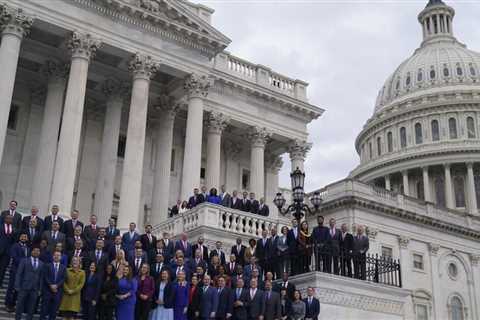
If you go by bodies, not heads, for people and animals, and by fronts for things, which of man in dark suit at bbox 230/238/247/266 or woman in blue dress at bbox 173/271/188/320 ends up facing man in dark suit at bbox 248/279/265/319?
man in dark suit at bbox 230/238/247/266

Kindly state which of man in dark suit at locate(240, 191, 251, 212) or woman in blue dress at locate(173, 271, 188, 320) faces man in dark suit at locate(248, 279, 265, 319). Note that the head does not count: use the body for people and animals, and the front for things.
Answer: man in dark suit at locate(240, 191, 251, 212)

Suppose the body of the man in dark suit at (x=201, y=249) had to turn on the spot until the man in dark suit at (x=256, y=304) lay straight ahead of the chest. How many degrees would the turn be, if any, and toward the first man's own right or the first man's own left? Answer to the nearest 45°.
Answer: approximately 45° to the first man's own left

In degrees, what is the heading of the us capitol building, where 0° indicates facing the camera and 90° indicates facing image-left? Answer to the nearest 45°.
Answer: approximately 315°

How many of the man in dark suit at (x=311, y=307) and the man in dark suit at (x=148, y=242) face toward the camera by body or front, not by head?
2

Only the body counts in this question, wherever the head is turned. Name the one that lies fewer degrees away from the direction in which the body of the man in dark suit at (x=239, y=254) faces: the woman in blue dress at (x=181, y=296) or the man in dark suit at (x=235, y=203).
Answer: the woman in blue dress

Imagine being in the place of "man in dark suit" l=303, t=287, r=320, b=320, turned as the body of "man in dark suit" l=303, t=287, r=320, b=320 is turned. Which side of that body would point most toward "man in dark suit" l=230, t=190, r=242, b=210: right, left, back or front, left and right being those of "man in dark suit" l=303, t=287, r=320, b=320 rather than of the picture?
back

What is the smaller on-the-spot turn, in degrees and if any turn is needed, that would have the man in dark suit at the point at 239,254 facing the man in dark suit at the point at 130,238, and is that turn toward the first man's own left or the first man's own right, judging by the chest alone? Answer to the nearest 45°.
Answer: approximately 45° to the first man's own right

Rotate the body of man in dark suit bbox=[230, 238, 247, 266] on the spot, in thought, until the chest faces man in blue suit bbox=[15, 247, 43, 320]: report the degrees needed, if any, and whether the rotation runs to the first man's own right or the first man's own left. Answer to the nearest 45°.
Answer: approximately 45° to the first man's own right

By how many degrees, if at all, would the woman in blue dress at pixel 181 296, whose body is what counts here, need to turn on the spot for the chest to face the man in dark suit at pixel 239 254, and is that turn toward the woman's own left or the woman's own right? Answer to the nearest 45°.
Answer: approximately 135° to the woman's own left

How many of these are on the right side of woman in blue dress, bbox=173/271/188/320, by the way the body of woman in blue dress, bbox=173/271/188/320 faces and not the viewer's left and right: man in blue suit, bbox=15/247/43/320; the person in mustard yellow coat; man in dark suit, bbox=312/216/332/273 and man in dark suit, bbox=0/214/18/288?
3

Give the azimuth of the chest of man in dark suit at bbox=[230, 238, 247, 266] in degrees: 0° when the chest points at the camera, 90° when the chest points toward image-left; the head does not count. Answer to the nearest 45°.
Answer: approximately 0°

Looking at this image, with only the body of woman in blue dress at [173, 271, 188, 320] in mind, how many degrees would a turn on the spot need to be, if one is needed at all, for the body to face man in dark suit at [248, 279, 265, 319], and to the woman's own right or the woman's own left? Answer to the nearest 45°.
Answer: approximately 90° to the woman's own left
